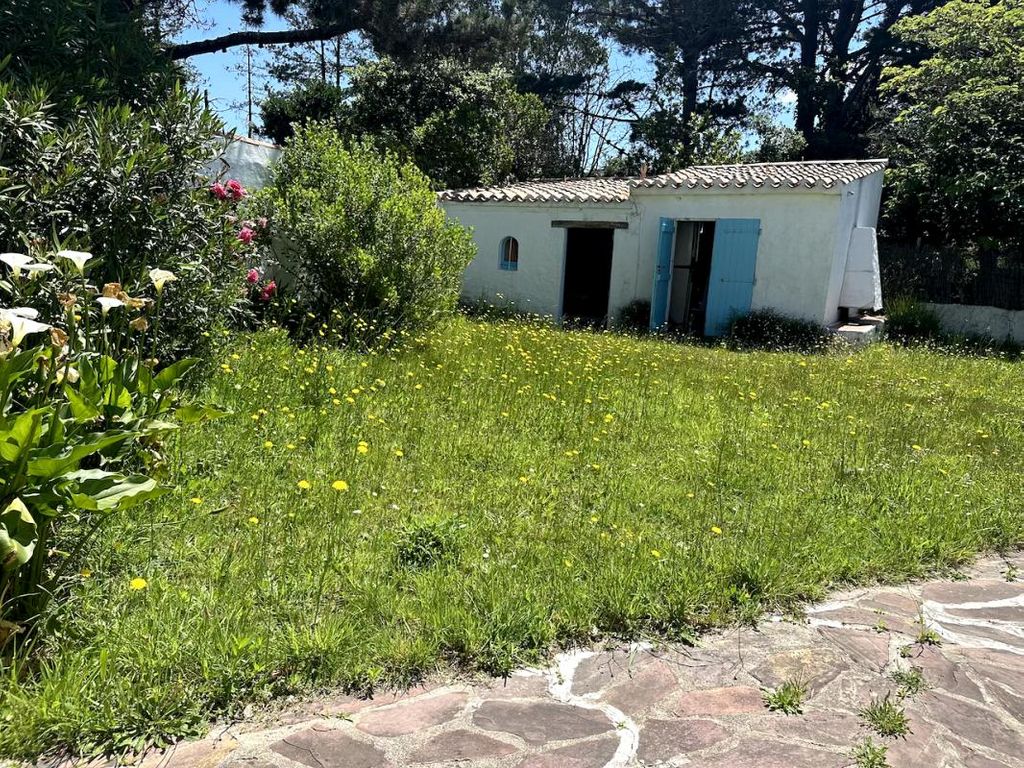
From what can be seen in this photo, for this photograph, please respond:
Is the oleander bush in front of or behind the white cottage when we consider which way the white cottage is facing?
in front

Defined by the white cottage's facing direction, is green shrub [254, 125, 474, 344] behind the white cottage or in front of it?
in front

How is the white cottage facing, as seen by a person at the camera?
facing the viewer

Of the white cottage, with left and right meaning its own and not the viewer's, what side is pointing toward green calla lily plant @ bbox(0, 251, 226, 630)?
front

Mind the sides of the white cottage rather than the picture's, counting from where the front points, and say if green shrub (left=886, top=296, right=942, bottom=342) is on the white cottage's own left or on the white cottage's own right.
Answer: on the white cottage's own left

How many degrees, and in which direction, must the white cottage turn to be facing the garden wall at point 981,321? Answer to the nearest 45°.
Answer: approximately 90° to its left
